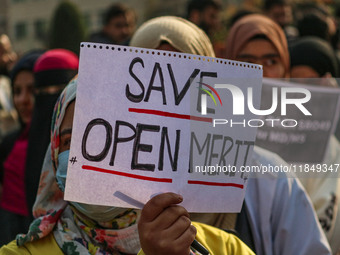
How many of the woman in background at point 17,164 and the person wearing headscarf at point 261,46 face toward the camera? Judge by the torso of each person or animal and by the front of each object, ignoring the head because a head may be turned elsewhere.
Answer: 2

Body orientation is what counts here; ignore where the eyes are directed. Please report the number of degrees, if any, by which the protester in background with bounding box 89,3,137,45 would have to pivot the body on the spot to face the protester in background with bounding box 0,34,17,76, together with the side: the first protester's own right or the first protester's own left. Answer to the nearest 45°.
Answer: approximately 135° to the first protester's own right

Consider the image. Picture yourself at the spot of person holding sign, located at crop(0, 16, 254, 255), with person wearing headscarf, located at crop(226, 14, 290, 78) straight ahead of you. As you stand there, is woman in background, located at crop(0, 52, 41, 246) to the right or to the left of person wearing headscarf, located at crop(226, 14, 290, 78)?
left

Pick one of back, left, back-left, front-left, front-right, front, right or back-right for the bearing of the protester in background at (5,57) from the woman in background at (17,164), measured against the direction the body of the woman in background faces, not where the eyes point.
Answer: back

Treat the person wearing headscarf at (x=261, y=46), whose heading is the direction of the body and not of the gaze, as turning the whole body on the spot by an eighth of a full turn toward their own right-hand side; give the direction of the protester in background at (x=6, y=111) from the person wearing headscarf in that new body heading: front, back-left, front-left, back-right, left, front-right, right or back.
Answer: right

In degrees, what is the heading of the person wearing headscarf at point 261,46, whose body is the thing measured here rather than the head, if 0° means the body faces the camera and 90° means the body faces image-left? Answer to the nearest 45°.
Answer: approximately 0°
